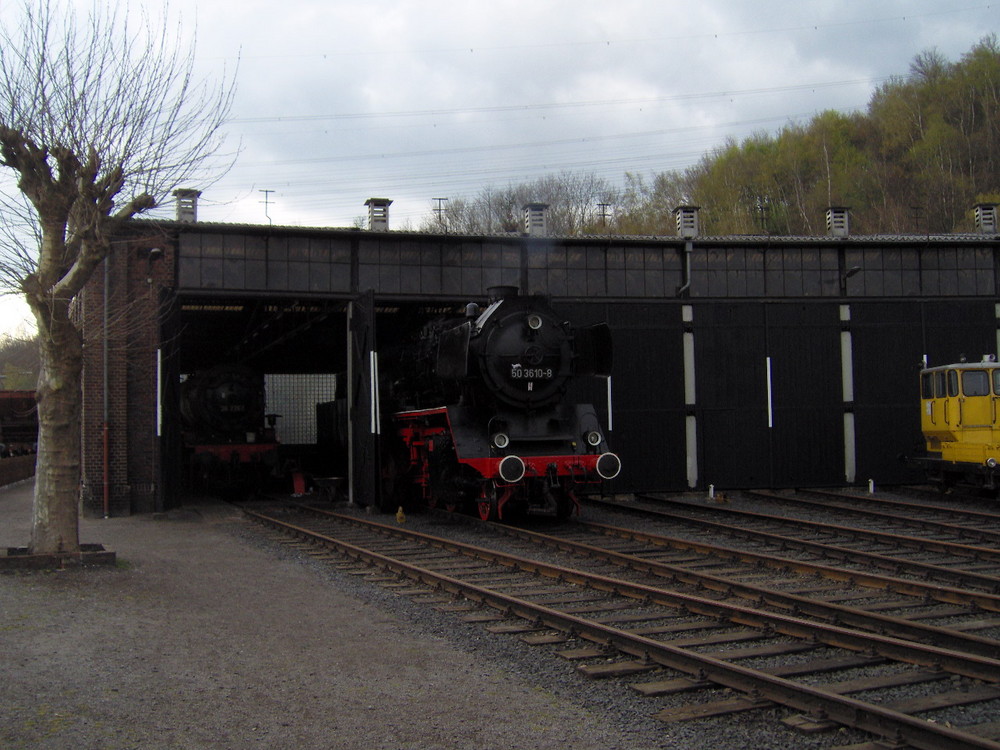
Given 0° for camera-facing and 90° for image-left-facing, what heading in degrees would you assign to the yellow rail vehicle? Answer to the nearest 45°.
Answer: approximately 315°

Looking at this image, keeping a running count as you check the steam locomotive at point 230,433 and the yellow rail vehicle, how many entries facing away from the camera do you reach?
0

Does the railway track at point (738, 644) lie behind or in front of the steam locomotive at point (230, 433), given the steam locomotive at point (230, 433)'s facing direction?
in front

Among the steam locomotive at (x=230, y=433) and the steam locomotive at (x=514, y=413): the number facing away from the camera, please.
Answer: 0

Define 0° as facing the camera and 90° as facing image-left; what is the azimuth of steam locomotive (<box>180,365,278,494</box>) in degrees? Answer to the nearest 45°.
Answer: approximately 315°

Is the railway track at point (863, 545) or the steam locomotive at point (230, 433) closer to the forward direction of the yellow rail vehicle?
the railway track

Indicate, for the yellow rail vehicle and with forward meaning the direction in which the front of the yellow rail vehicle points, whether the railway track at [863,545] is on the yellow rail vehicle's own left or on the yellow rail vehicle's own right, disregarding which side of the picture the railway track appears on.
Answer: on the yellow rail vehicle's own right

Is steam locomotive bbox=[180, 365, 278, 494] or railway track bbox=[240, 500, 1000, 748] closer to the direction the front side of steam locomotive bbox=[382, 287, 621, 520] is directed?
the railway track

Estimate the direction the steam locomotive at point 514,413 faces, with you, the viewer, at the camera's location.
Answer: facing the viewer and to the right of the viewer

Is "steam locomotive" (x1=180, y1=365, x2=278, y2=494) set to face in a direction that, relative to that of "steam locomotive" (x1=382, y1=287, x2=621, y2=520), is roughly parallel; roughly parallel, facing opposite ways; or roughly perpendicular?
roughly parallel

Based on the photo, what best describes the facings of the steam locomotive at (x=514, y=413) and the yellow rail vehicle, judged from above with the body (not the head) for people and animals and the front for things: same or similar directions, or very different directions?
same or similar directions
